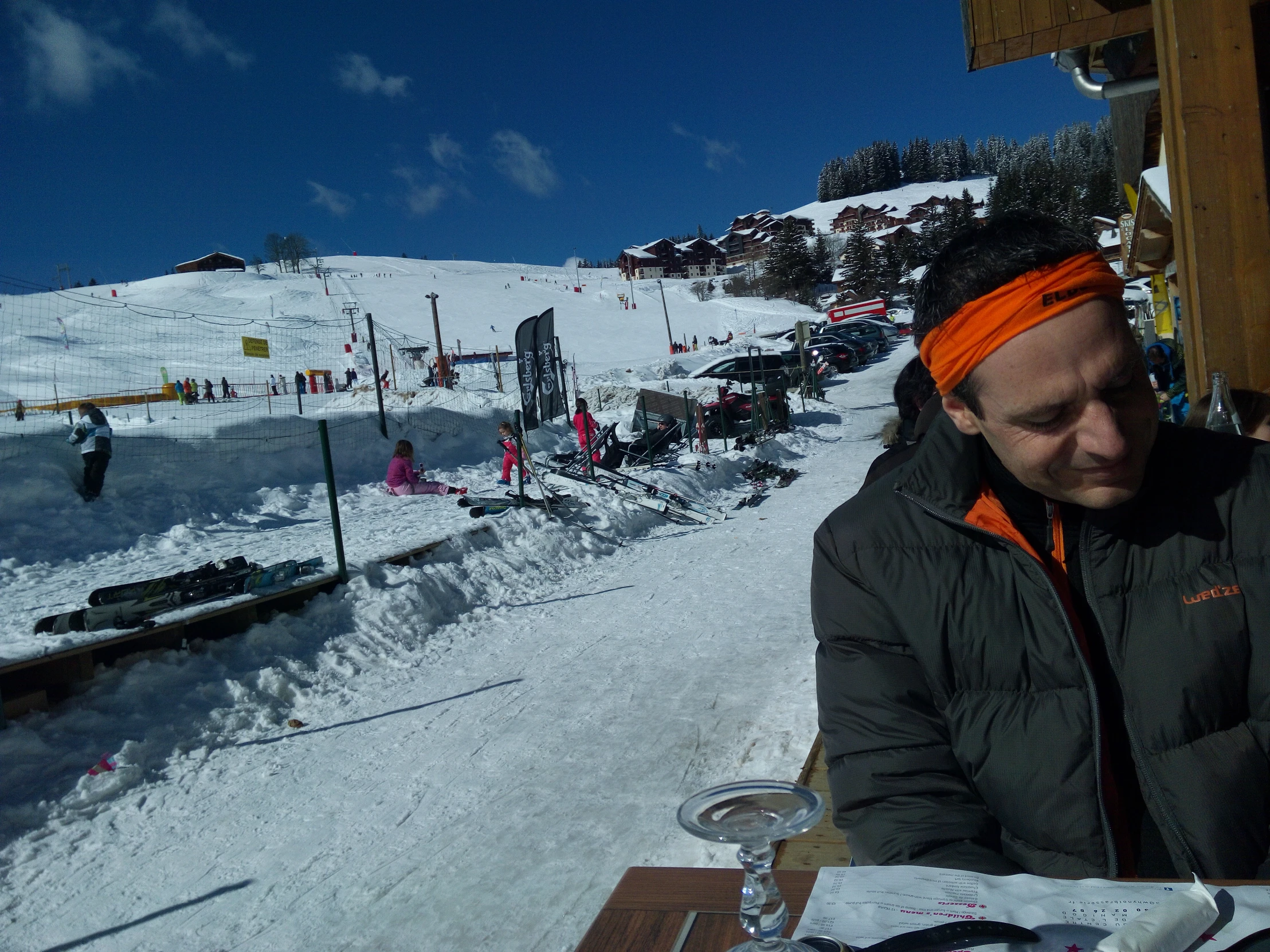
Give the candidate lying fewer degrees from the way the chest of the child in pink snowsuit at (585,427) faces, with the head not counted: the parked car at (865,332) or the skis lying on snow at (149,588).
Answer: the parked car

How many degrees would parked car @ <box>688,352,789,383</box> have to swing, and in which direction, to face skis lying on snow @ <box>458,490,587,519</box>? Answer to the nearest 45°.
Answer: approximately 90° to its left

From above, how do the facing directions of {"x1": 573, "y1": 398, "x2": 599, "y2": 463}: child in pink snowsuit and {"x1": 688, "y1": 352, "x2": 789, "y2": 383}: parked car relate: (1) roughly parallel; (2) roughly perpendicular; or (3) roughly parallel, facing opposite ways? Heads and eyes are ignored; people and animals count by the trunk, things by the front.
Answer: roughly perpendicular

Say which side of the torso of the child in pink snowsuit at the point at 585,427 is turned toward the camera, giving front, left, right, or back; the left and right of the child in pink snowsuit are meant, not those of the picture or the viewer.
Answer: back

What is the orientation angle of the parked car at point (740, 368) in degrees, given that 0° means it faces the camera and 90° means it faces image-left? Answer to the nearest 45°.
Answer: approximately 90°

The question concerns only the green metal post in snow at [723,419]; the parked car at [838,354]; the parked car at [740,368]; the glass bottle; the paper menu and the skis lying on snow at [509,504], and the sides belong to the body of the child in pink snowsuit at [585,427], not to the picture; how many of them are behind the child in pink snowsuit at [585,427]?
3

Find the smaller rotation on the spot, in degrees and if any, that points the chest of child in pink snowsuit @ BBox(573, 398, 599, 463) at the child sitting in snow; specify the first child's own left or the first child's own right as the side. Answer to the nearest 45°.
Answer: approximately 135° to the first child's own left

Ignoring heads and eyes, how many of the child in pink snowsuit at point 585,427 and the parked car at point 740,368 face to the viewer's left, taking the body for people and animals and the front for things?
1

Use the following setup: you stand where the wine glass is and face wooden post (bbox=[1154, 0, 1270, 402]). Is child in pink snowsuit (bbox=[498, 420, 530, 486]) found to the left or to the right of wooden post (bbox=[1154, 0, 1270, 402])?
left

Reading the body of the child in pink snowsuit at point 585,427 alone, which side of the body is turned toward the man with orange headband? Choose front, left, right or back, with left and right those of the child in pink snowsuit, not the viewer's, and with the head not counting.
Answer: back

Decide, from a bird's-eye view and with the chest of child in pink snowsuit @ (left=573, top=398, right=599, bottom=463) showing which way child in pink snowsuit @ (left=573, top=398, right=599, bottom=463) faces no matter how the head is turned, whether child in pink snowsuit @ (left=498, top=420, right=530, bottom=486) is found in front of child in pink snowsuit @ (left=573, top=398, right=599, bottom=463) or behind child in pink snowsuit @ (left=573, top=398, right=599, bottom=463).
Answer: behind

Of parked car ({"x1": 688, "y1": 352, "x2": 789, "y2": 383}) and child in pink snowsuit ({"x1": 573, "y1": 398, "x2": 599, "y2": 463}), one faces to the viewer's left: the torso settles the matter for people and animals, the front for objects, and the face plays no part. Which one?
the parked car
